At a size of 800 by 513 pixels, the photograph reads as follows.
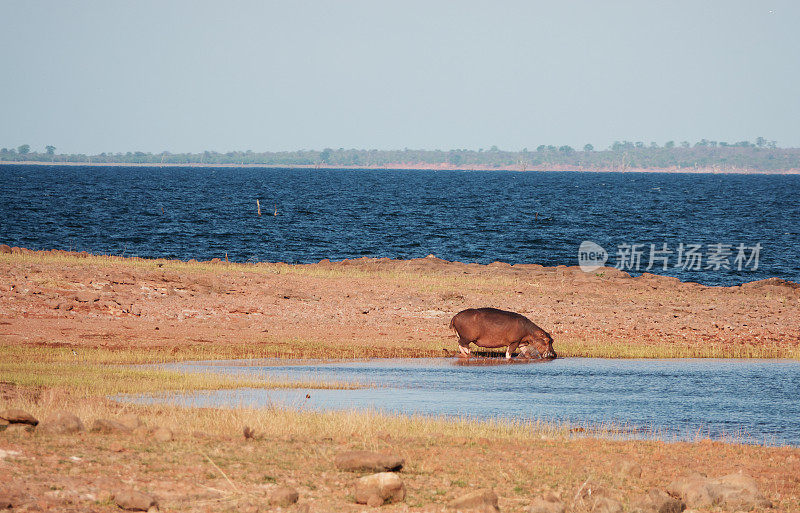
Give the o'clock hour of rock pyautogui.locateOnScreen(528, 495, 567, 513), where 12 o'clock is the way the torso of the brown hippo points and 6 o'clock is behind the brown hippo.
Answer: The rock is roughly at 3 o'clock from the brown hippo.

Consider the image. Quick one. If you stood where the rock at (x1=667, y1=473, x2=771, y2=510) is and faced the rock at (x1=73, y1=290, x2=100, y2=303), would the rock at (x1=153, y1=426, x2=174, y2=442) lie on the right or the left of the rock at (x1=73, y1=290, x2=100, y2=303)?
left

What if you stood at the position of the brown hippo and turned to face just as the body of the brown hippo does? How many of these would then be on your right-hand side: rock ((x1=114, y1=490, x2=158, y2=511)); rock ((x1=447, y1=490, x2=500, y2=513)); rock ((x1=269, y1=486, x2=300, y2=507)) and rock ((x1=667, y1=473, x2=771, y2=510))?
4

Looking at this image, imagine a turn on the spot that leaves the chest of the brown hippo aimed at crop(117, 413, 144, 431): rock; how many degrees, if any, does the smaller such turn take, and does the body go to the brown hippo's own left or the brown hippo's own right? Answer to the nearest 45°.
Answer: approximately 90° to the brown hippo's own right

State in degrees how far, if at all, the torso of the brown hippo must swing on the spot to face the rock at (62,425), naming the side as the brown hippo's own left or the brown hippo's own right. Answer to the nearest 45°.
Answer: approximately 90° to the brown hippo's own right

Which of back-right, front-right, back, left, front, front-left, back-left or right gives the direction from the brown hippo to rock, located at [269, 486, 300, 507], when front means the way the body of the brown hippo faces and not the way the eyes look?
right

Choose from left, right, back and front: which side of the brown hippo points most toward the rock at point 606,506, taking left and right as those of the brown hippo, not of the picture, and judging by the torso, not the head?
right

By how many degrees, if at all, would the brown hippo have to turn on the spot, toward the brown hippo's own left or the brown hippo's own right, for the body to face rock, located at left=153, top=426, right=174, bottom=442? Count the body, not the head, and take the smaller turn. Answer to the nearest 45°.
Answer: approximately 90° to the brown hippo's own right

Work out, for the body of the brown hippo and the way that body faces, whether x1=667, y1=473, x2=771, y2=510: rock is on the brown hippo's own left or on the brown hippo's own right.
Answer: on the brown hippo's own right

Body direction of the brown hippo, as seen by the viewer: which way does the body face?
to the viewer's right

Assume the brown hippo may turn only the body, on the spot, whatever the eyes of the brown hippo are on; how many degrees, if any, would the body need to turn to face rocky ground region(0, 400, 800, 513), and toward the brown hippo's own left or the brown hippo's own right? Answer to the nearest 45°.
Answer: approximately 90° to the brown hippo's own right

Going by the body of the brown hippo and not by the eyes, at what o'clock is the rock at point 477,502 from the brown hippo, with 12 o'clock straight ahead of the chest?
The rock is roughly at 3 o'clock from the brown hippo.

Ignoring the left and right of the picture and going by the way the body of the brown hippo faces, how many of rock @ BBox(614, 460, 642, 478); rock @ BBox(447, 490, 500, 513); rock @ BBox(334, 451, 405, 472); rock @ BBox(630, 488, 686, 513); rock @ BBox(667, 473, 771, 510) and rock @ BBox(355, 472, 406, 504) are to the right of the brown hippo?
6

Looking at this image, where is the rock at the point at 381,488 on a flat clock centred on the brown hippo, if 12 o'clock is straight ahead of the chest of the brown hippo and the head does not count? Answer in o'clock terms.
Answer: The rock is roughly at 3 o'clock from the brown hippo.

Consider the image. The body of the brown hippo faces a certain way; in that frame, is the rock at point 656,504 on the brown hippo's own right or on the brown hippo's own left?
on the brown hippo's own right
